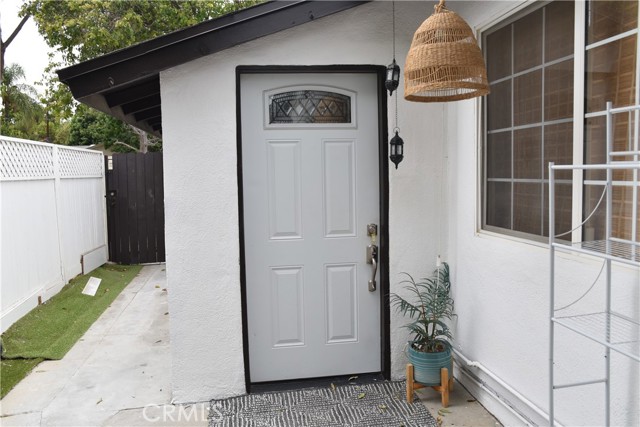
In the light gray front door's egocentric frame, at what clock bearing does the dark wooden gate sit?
The dark wooden gate is roughly at 5 o'clock from the light gray front door.

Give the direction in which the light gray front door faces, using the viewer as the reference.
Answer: facing the viewer

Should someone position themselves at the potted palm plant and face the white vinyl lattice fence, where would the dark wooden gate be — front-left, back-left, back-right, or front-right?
front-right

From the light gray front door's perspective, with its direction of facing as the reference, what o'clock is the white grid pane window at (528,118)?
The white grid pane window is roughly at 10 o'clock from the light gray front door.

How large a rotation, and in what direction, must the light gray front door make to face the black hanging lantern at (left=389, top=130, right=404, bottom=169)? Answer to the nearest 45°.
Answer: approximately 90° to its left

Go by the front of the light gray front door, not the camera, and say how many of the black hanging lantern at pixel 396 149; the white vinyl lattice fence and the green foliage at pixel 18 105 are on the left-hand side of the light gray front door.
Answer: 1

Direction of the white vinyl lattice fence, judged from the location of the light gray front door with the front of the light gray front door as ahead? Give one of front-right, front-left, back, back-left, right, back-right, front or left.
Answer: back-right

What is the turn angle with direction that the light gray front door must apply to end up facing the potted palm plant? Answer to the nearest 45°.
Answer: approximately 90° to its left

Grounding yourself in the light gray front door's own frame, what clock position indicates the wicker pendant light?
The wicker pendant light is roughly at 11 o'clock from the light gray front door.
